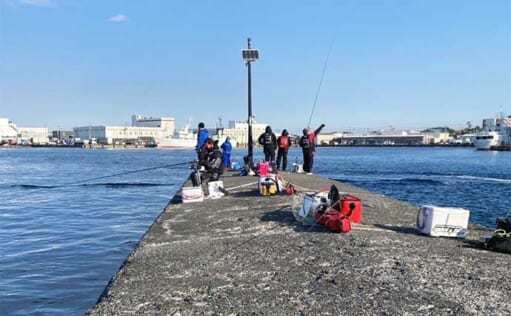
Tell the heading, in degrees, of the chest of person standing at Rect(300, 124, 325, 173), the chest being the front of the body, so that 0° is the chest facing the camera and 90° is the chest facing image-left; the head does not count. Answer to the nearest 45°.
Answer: approximately 225°

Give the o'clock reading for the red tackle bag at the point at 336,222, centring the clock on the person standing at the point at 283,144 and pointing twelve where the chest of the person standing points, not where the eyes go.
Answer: The red tackle bag is roughly at 6 o'clock from the person standing.

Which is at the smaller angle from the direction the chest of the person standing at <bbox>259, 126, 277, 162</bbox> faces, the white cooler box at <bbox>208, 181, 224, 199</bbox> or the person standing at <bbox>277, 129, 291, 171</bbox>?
the person standing

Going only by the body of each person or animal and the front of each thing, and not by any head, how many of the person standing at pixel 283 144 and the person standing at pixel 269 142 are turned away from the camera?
2

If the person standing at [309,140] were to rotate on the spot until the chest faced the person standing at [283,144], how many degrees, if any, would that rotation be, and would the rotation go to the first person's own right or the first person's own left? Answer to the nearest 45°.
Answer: approximately 90° to the first person's own left

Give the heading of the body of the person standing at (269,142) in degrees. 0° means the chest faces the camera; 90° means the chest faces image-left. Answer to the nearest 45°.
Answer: approximately 180°

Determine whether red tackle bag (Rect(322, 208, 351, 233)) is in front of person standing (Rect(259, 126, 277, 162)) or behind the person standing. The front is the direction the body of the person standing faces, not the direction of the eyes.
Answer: behind

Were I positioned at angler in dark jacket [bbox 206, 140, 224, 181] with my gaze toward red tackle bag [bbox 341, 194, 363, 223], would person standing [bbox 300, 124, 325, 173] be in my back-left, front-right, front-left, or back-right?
back-left

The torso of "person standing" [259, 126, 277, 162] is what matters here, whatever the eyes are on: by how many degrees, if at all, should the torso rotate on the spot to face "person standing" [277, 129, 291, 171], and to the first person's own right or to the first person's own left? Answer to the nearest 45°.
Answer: approximately 45° to the first person's own right

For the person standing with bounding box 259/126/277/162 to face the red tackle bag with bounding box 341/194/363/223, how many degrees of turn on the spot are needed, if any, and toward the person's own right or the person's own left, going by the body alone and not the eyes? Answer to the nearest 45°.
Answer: approximately 180°

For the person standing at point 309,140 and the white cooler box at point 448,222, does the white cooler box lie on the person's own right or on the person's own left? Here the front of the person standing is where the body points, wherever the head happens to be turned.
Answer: on the person's own right

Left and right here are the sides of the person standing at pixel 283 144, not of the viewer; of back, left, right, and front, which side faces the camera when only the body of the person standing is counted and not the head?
back
